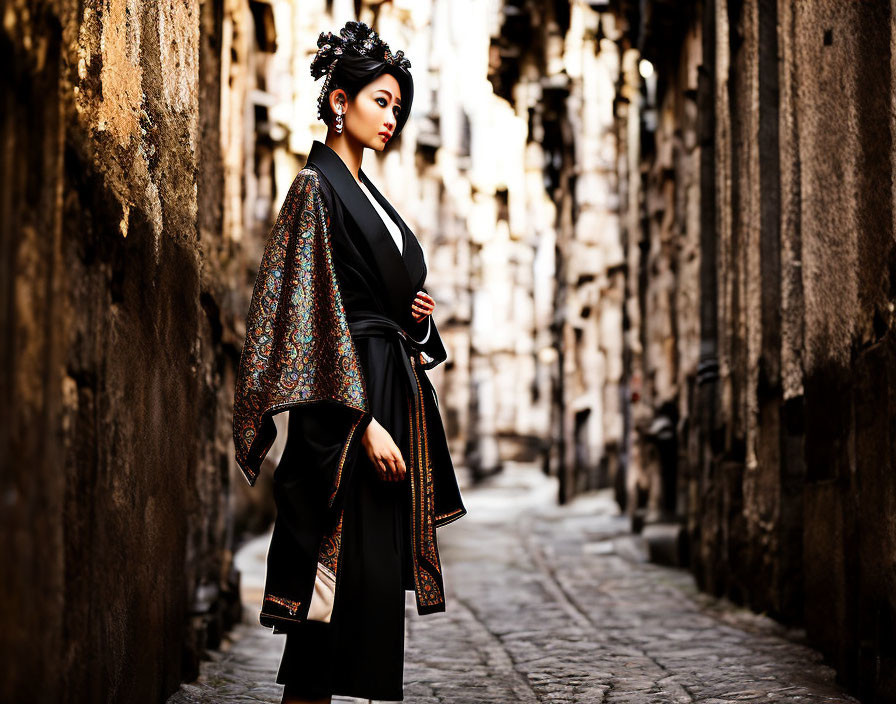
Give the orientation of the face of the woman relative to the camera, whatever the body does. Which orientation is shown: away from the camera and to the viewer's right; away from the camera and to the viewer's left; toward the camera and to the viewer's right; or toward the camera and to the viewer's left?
toward the camera and to the viewer's right

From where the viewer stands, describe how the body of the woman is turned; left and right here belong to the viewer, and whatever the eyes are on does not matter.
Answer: facing the viewer and to the right of the viewer
